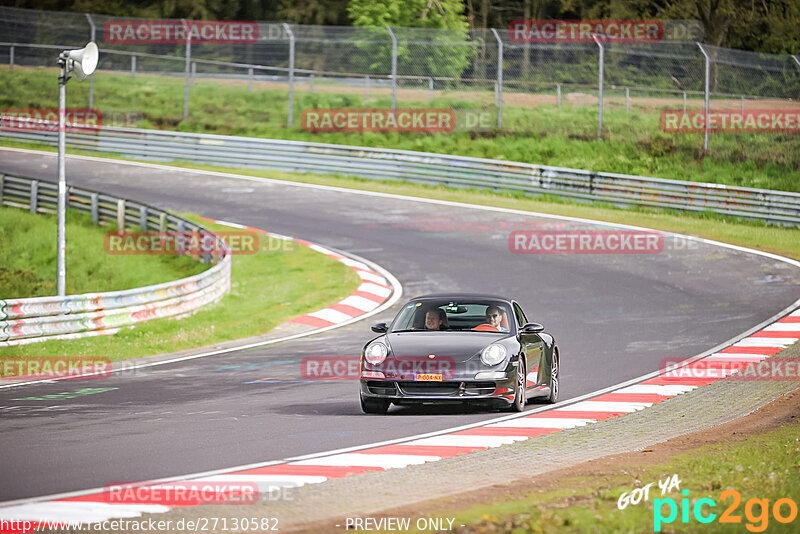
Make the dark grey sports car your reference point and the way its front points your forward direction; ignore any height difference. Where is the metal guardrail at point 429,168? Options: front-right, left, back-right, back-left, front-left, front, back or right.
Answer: back

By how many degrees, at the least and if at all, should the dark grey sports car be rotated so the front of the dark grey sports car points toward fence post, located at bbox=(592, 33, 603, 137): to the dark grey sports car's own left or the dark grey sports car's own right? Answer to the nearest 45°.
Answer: approximately 180°

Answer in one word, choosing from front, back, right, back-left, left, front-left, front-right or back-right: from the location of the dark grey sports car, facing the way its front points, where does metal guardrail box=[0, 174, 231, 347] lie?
back-right

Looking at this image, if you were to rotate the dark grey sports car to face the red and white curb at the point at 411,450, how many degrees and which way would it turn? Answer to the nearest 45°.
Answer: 0° — it already faces it

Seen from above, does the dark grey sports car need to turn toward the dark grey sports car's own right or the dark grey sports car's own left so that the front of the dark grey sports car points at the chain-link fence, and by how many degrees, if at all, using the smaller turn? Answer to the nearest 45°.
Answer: approximately 180°

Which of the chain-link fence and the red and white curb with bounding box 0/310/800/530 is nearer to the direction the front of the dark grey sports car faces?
the red and white curb

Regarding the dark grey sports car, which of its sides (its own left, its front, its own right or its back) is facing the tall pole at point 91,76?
back

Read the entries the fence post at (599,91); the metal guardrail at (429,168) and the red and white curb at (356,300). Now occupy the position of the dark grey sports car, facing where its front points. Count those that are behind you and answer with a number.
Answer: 3

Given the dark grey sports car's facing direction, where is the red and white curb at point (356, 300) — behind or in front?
behind

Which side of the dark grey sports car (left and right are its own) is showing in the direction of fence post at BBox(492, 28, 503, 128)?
back

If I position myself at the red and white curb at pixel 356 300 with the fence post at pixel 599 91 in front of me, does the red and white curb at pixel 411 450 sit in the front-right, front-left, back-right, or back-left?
back-right

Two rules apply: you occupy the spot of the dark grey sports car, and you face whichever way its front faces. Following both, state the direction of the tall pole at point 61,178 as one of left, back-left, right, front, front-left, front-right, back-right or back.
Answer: back-right

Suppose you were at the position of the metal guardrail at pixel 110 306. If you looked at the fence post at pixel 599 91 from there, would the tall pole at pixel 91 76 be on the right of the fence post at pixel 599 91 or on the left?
left

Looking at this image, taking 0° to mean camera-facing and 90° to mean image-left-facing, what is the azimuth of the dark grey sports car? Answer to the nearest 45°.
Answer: approximately 0°

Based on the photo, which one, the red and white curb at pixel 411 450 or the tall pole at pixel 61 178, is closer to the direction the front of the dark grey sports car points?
the red and white curb
